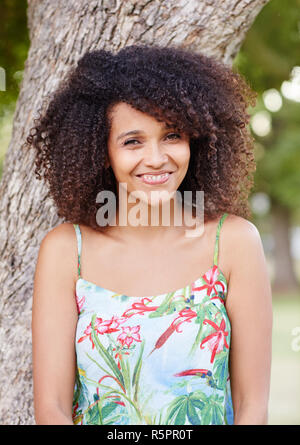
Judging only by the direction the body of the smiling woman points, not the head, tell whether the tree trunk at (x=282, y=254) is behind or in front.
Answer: behind

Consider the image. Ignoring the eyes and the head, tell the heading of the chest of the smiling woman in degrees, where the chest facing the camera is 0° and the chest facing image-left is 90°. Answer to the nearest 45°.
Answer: approximately 0°
